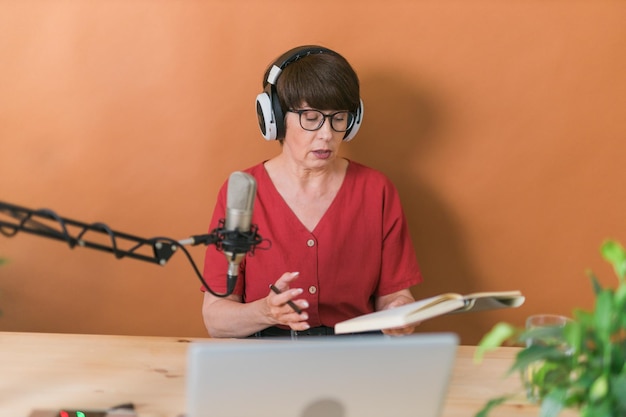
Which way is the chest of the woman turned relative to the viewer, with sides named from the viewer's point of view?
facing the viewer

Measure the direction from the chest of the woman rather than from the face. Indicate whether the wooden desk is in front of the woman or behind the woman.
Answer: in front

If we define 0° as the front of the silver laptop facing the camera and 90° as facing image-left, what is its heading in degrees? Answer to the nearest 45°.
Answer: approximately 180°

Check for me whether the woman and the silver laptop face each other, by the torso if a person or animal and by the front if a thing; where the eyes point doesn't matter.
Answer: yes

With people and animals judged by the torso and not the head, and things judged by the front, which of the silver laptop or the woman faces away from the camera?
the silver laptop

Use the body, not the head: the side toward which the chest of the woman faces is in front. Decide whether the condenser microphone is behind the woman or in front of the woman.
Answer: in front

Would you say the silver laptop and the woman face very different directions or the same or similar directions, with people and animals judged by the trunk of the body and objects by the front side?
very different directions

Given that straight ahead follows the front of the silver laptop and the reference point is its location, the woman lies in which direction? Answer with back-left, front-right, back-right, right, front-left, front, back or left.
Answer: front

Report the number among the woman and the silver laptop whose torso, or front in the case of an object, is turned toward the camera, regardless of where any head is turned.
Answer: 1
